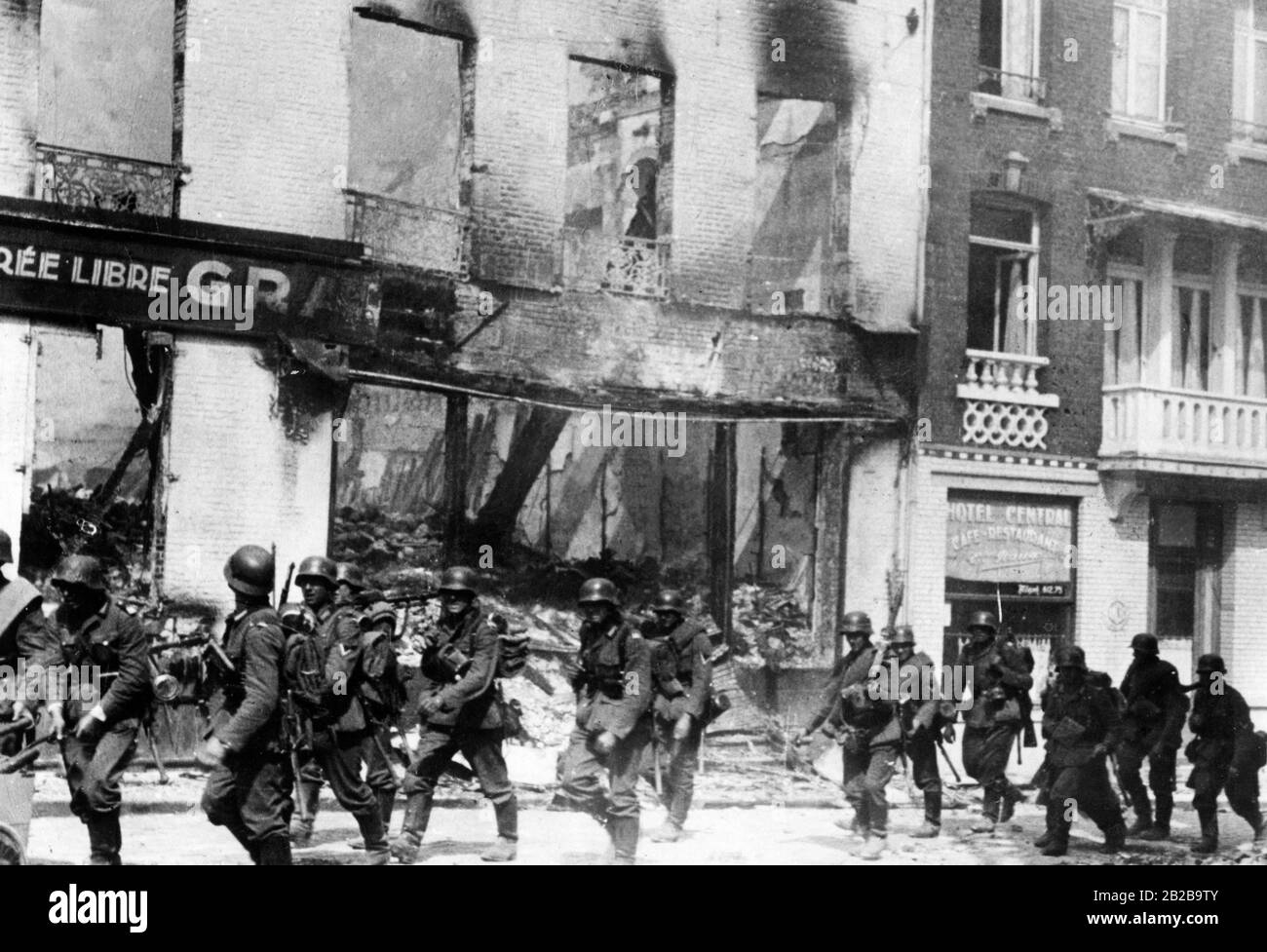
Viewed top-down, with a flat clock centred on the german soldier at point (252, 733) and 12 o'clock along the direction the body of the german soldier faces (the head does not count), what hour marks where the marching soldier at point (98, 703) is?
The marching soldier is roughly at 1 o'clock from the german soldier.

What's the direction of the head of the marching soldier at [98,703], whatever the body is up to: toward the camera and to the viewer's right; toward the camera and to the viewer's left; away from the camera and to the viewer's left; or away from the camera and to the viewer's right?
toward the camera and to the viewer's left

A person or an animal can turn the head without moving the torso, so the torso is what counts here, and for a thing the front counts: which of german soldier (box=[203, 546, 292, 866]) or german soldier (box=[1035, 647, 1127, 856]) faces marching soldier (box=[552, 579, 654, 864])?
german soldier (box=[1035, 647, 1127, 856])

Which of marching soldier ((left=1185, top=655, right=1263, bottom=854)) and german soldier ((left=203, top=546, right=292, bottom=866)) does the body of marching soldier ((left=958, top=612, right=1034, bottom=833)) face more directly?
the german soldier

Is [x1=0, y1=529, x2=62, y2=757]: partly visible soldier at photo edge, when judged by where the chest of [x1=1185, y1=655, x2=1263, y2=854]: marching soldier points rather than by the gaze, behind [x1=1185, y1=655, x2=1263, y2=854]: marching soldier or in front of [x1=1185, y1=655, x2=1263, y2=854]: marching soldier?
in front

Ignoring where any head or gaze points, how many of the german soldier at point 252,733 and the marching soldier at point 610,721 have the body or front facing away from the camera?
0

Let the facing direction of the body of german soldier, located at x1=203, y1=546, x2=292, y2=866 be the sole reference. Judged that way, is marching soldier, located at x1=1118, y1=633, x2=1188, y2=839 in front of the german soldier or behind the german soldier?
behind

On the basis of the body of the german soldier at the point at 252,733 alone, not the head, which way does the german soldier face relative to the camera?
to the viewer's left

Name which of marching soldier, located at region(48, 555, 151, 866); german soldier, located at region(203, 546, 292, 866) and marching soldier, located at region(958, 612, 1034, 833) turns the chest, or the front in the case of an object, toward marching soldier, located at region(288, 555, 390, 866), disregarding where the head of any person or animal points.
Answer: marching soldier, located at region(958, 612, 1034, 833)

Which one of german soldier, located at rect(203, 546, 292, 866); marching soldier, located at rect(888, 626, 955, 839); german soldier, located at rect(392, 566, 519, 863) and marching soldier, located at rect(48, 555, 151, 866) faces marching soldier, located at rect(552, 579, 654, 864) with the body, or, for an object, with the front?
marching soldier, located at rect(888, 626, 955, 839)

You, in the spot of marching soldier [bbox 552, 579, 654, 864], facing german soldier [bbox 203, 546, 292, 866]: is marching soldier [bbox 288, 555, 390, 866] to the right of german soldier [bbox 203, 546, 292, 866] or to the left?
right

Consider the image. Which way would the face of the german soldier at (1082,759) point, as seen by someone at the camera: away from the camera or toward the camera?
toward the camera

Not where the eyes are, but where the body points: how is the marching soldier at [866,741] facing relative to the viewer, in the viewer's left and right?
facing the viewer and to the left of the viewer

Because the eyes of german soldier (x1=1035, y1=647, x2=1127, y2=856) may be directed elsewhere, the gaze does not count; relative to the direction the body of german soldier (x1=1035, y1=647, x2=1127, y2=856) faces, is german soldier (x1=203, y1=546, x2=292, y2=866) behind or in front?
in front

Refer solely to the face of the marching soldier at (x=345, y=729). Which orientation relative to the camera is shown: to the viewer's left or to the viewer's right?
to the viewer's left
